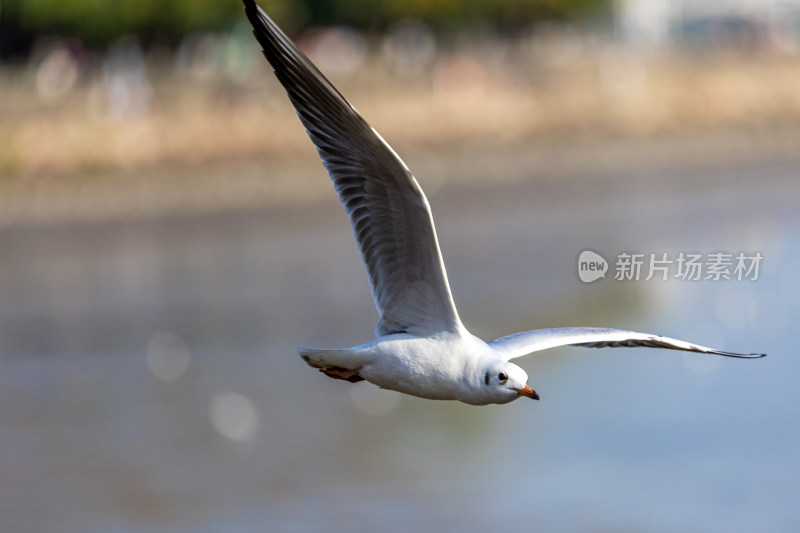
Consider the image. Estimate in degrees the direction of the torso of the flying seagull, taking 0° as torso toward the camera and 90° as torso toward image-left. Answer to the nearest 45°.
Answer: approximately 315°
